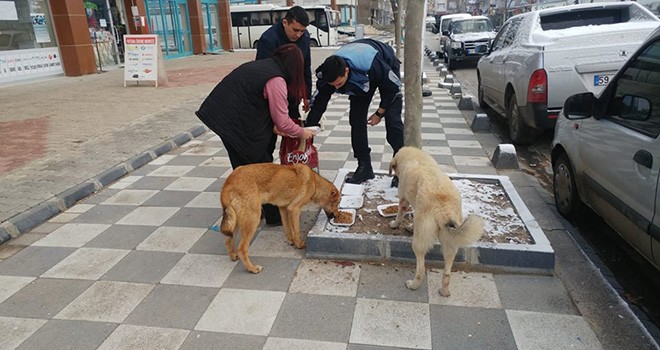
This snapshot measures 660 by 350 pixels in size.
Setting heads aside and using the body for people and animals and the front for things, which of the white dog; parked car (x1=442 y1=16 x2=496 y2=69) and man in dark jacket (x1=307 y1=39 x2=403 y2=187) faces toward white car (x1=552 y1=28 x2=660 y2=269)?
the parked car

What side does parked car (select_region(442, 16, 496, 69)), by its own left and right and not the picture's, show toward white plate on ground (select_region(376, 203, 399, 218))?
front

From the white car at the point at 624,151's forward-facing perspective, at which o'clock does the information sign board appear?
The information sign board is roughly at 11 o'clock from the white car.

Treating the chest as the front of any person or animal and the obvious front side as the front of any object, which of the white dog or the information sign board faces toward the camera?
the information sign board

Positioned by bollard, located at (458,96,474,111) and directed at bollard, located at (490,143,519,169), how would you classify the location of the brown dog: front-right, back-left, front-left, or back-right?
front-right

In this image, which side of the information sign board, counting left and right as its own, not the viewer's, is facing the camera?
front

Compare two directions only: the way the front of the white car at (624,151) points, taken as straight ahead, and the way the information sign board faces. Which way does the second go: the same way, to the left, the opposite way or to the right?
the opposite way

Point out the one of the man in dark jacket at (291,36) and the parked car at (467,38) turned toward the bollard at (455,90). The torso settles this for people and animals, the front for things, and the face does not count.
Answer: the parked car

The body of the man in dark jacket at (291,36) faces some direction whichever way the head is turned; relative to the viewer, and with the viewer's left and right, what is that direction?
facing the viewer and to the right of the viewer

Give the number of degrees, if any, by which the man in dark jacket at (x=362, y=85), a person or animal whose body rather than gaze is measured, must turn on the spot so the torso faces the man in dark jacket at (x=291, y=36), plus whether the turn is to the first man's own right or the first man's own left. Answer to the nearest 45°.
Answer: approximately 90° to the first man's own right

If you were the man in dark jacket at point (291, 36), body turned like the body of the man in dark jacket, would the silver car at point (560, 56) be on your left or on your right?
on your left

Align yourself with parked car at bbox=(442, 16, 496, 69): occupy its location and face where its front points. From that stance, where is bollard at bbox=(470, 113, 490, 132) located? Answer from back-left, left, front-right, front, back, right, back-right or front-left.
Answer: front

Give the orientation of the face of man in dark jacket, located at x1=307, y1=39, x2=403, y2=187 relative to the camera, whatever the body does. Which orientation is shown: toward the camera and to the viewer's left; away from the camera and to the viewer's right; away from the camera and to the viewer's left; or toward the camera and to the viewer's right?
toward the camera and to the viewer's left

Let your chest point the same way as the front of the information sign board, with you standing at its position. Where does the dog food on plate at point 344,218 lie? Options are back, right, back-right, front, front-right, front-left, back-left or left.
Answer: front

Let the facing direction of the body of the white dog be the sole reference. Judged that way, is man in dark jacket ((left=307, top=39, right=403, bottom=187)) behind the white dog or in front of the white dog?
in front

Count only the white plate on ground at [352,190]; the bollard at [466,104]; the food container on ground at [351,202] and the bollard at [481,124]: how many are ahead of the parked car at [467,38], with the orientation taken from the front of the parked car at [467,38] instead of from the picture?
4

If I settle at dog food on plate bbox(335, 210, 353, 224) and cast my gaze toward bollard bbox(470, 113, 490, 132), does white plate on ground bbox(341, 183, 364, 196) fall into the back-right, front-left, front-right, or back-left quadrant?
front-left

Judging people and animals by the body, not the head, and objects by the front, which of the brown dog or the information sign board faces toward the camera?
the information sign board

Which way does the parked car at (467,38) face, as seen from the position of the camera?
facing the viewer

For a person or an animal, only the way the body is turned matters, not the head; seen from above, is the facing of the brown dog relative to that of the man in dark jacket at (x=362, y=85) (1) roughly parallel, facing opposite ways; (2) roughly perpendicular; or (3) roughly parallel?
roughly parallel, facing opposite ways
